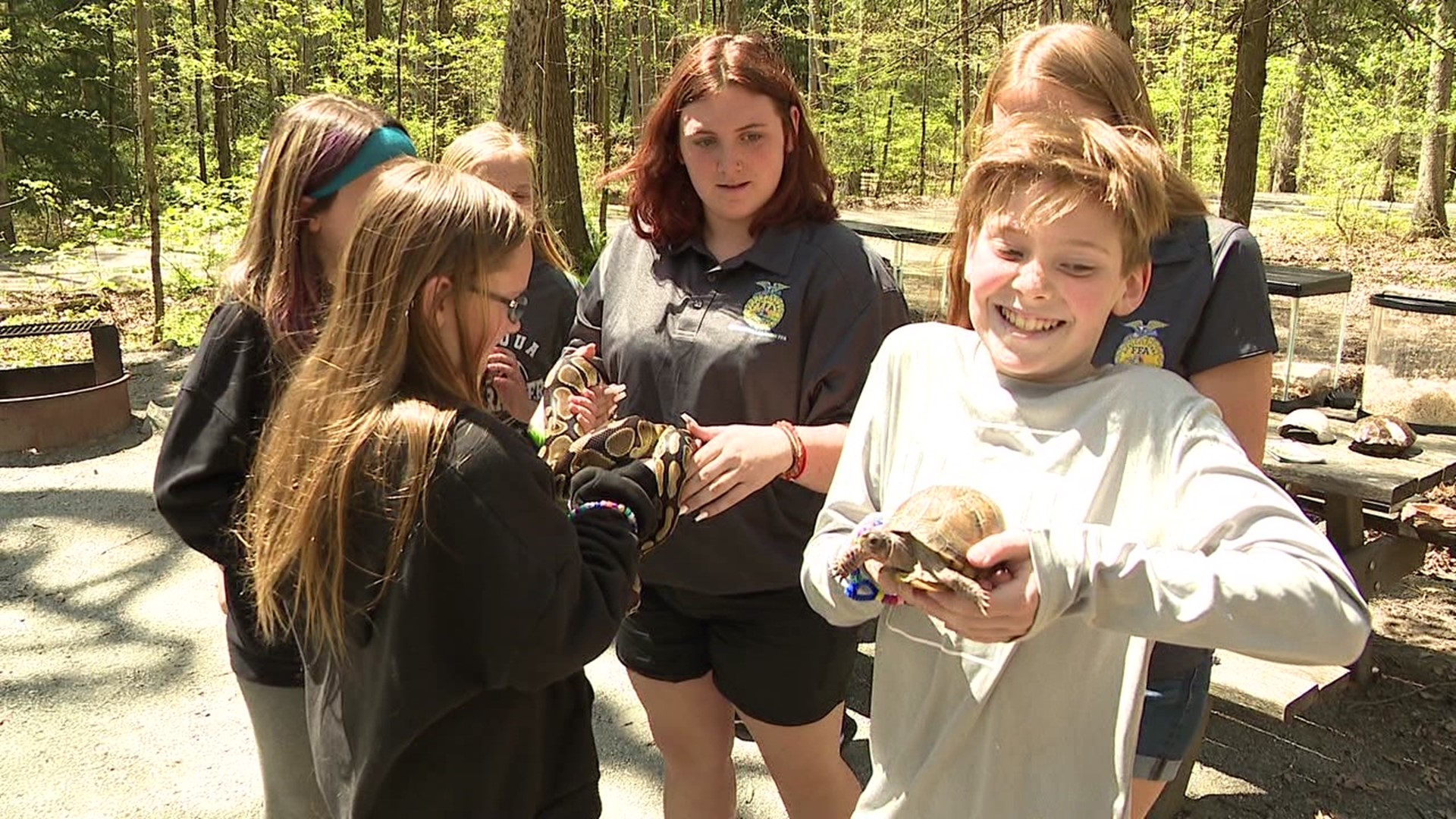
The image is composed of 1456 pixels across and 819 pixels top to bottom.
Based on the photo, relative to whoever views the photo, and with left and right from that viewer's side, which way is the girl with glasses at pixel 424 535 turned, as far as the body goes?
facing away from the viewer and to the right of the viewer

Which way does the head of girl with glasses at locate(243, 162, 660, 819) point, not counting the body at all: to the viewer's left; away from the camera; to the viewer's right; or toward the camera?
to the viewer's right

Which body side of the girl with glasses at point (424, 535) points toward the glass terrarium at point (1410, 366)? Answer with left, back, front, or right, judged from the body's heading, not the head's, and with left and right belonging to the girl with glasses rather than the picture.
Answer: front

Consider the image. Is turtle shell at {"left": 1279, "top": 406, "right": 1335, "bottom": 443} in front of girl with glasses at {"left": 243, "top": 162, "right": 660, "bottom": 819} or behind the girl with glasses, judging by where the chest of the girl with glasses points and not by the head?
in front

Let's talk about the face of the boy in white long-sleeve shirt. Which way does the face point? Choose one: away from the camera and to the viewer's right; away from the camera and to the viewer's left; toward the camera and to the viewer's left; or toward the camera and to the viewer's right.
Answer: toward the camera and to the viewer's left

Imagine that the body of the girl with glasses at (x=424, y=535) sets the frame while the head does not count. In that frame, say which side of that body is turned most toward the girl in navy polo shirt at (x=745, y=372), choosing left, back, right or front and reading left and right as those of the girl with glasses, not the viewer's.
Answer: front

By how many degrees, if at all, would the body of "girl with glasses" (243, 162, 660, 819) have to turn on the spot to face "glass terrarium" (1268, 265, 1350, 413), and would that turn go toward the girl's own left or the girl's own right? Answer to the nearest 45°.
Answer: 0° — they already face it
